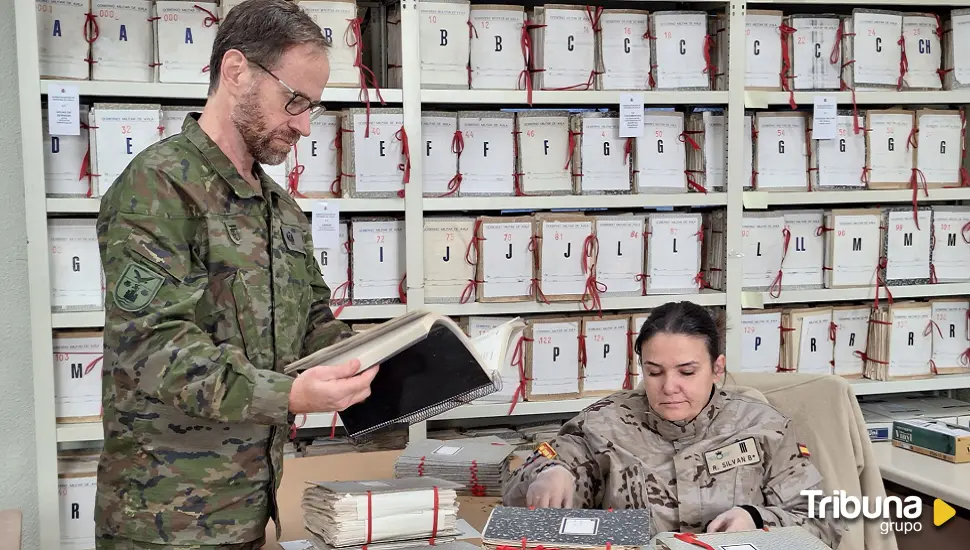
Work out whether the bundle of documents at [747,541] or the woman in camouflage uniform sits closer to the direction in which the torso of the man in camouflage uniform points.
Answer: the bundle of documents

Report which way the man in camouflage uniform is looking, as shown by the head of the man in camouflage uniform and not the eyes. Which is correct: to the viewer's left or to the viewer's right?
to the viewer's right

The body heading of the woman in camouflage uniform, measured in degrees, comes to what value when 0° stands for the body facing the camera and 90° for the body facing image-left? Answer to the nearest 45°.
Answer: approximately 0°

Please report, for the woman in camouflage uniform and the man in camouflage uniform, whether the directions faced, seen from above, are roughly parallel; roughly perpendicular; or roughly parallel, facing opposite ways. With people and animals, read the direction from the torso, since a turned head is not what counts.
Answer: roughly perpendicular

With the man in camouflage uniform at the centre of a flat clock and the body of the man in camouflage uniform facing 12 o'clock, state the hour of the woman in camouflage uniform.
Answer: The woman in camouflage uniform is roughly at 10 o'clock from the man in camouflage uniform.

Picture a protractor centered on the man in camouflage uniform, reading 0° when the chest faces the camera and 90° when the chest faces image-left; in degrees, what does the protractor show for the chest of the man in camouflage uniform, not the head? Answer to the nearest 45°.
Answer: approximately 315°
